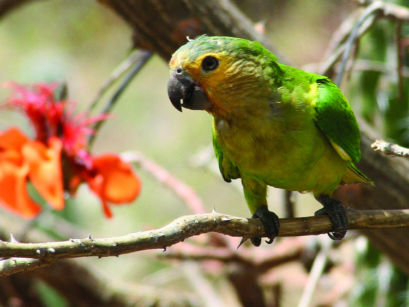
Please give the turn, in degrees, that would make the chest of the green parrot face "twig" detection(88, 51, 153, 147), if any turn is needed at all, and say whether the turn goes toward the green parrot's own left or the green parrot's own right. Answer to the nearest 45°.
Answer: approximately 90° to the green parrot's own right

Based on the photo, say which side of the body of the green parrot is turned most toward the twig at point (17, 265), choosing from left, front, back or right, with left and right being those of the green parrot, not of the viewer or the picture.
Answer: front
